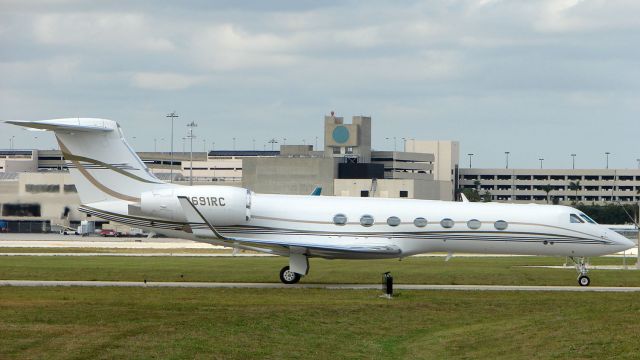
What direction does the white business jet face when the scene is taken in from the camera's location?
facing to the right of the viewer
